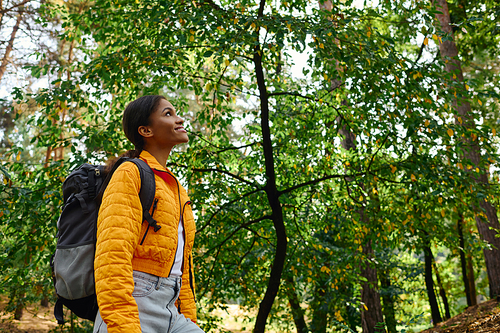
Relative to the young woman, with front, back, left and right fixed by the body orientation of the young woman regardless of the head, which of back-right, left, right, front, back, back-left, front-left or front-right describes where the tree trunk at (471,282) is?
left

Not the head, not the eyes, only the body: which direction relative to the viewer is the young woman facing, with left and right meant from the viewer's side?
facing the viewer and to the right of the viewer

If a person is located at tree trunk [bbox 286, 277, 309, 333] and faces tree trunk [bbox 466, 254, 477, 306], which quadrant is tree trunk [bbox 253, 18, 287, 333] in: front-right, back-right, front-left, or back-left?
back-right
